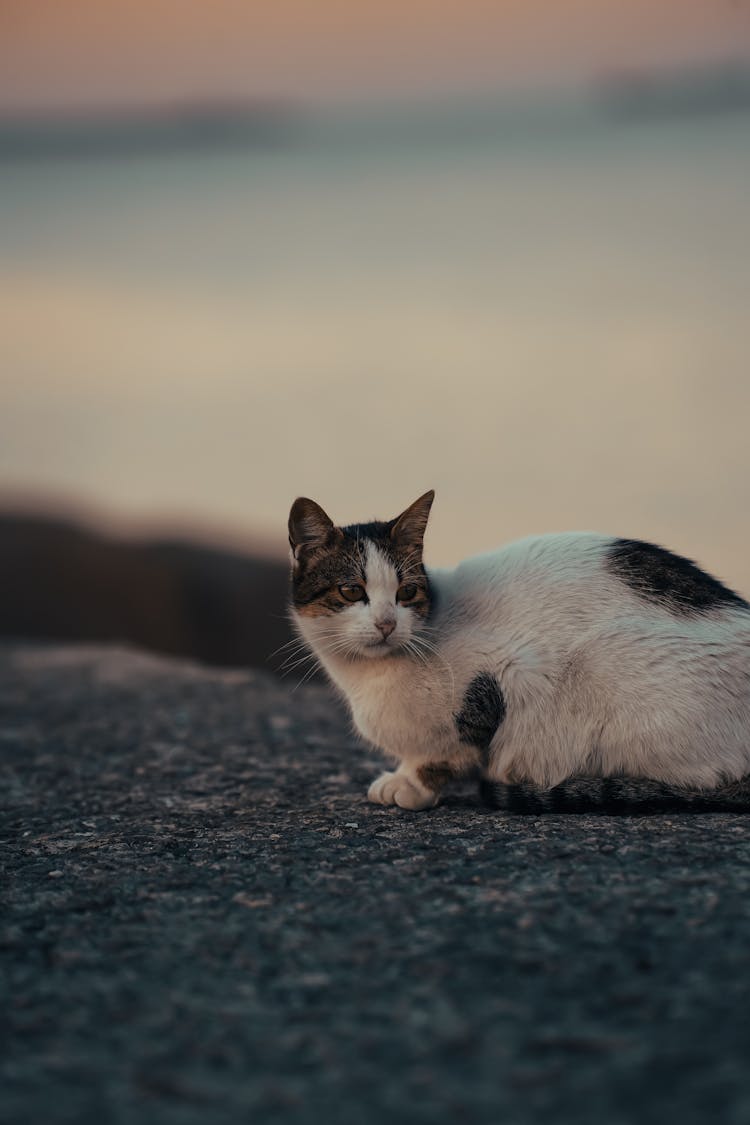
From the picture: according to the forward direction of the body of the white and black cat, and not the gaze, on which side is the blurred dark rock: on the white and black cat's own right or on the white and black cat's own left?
on the white and black cat's own right

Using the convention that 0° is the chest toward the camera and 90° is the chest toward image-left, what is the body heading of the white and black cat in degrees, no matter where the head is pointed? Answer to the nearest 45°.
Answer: approximately 90°
